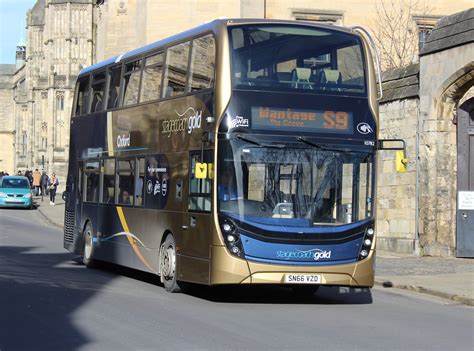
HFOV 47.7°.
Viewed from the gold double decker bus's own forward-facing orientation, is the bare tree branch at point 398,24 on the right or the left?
on its left

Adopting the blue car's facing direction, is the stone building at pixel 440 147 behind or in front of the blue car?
in front

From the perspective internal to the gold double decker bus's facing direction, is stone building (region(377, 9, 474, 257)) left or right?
on its left

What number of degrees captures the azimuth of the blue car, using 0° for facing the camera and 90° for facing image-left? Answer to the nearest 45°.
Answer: approximately 0°

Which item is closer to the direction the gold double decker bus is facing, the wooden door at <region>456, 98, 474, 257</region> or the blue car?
the wooden door

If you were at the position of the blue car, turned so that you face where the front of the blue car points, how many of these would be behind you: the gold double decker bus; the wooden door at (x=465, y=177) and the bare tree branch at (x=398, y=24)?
0

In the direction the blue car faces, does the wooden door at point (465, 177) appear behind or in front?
in front

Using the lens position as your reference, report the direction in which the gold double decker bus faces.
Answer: facing the viewer and to the right of the viewer

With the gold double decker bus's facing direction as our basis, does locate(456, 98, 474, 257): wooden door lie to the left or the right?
on its left

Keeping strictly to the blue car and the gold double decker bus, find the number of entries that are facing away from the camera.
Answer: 0

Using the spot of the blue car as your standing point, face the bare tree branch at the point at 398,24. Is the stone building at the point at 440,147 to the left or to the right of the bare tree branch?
right
